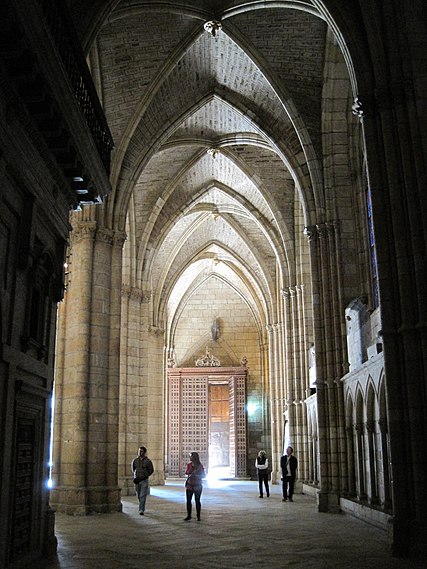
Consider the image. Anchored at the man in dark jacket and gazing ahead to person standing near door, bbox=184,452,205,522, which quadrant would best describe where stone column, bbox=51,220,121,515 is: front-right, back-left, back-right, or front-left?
front-right

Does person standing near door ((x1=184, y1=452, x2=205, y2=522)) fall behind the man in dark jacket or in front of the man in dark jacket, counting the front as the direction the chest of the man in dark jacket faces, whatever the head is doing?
in front

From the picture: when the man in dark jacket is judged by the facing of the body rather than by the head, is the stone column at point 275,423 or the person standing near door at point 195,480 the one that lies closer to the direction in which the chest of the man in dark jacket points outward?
the person standing near door

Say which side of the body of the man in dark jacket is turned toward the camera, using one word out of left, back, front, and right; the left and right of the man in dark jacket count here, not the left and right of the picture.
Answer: front

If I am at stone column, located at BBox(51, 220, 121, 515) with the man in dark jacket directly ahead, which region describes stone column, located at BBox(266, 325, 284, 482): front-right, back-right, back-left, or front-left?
front-left

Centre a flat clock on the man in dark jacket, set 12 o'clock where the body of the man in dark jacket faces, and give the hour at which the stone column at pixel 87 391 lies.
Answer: The stone column is roughly at 2 o'clock from the man in dark jacket.

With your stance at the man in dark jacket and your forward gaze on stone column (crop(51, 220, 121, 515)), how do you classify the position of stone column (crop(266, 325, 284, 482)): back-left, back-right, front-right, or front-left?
back-right

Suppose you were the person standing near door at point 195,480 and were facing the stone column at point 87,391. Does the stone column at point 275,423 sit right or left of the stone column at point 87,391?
right

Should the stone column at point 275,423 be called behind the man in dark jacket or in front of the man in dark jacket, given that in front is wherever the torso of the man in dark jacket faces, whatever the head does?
behind

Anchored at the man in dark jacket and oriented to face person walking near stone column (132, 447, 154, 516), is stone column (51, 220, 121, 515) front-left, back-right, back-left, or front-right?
front-right
